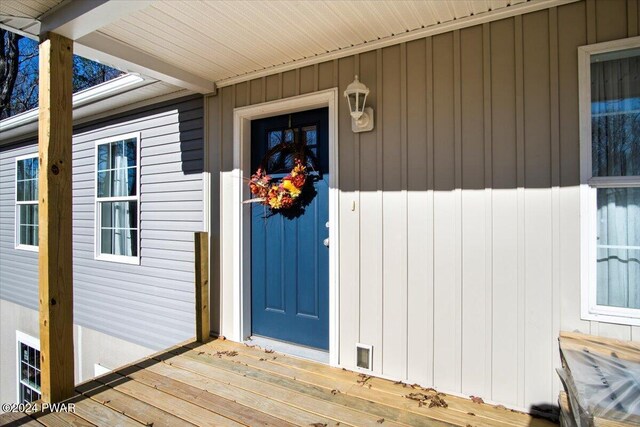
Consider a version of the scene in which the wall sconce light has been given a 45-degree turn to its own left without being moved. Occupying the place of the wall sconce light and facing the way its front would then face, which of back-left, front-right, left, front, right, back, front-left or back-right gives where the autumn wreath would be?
back-right

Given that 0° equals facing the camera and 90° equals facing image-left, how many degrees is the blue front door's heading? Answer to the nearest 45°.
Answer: approximately 45°

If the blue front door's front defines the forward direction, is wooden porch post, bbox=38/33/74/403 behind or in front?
in front

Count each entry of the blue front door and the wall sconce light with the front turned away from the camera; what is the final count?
0

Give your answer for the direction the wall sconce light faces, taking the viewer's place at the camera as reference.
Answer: facing the viewer and to the left of the viewer

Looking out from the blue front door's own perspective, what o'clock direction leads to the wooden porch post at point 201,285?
The wooden porch post is roughly at 2 o'clock from the blue front door.
